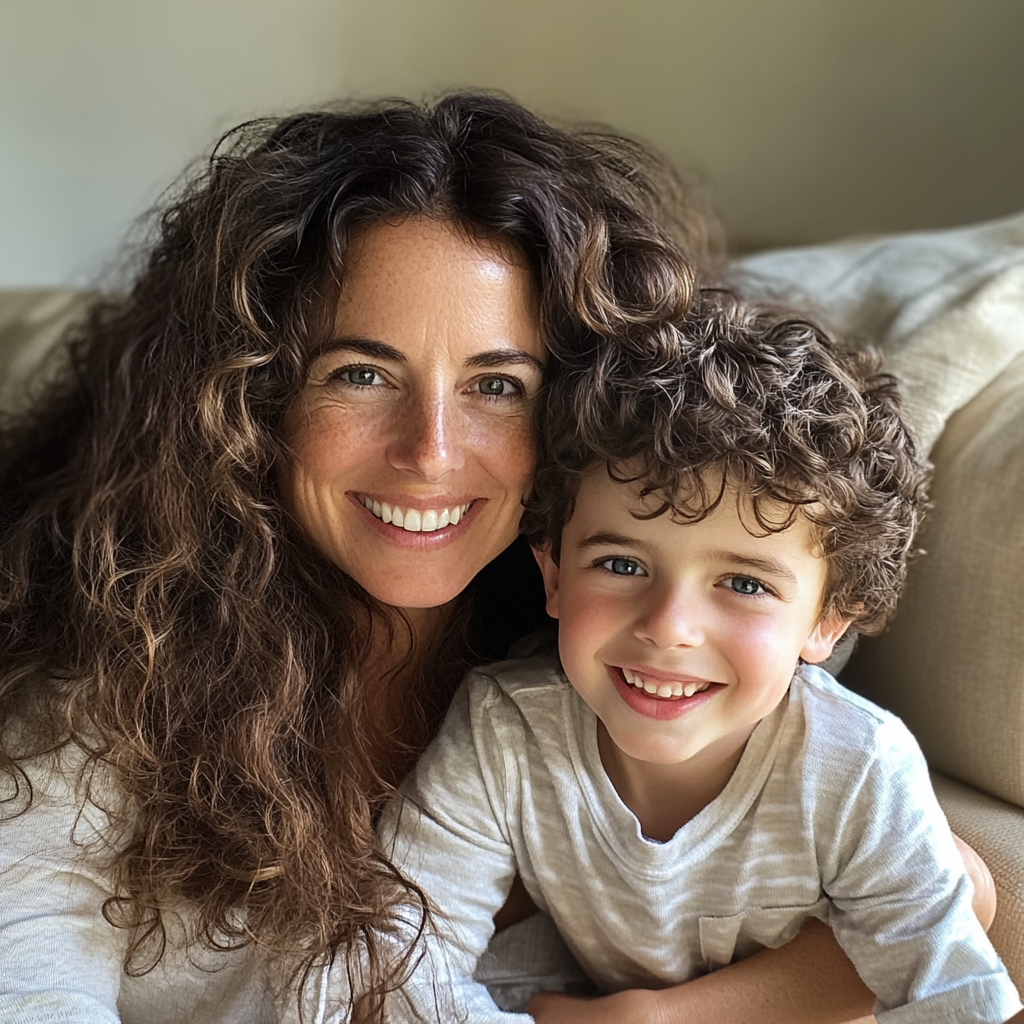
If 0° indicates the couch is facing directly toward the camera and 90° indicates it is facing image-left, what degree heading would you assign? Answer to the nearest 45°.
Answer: approximately 0°
